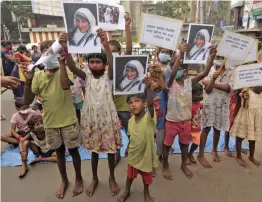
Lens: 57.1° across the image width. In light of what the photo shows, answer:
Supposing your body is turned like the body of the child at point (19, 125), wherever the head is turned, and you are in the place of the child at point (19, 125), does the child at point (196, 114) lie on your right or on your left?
on your left

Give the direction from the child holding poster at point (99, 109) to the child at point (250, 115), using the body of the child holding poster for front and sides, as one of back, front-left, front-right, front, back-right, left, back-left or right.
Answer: left

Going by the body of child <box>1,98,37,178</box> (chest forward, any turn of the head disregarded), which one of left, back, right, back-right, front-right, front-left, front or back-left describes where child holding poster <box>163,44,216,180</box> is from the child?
front-left

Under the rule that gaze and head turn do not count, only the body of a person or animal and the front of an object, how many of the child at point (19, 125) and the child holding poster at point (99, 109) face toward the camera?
2

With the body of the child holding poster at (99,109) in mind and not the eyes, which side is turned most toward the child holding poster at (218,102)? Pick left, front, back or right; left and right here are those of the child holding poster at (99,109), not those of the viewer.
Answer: left

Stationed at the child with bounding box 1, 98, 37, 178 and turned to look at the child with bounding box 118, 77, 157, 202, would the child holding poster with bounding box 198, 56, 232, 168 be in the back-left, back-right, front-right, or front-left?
front-left

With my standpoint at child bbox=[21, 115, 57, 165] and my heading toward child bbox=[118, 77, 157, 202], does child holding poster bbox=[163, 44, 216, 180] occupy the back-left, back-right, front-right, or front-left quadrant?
front-left

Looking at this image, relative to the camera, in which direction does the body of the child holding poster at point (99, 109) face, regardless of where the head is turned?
toward the camera

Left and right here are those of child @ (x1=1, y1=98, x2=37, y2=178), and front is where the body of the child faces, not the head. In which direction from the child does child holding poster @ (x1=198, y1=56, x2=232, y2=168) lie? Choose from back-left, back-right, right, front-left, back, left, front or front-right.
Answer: front-left

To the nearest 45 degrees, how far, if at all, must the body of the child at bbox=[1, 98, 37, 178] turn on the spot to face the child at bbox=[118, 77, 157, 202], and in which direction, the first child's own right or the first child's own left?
approximately 45° to the first child's own left

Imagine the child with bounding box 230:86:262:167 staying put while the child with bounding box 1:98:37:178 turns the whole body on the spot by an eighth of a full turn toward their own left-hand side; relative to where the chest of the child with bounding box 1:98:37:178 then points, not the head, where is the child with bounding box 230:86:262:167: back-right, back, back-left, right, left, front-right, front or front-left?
front

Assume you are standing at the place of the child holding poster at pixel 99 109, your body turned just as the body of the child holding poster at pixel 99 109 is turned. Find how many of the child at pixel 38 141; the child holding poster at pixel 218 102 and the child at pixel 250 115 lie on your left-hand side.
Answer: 2

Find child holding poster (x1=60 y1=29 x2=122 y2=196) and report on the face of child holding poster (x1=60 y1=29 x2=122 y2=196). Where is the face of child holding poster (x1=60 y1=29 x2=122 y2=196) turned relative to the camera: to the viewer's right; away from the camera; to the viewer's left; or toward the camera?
toward the camera

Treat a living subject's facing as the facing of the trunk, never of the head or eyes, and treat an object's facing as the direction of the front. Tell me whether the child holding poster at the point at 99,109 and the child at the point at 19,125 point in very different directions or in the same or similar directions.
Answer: same or similar directions

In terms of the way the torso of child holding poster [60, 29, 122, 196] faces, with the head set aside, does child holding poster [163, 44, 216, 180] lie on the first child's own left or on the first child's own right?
on the first child's own left
